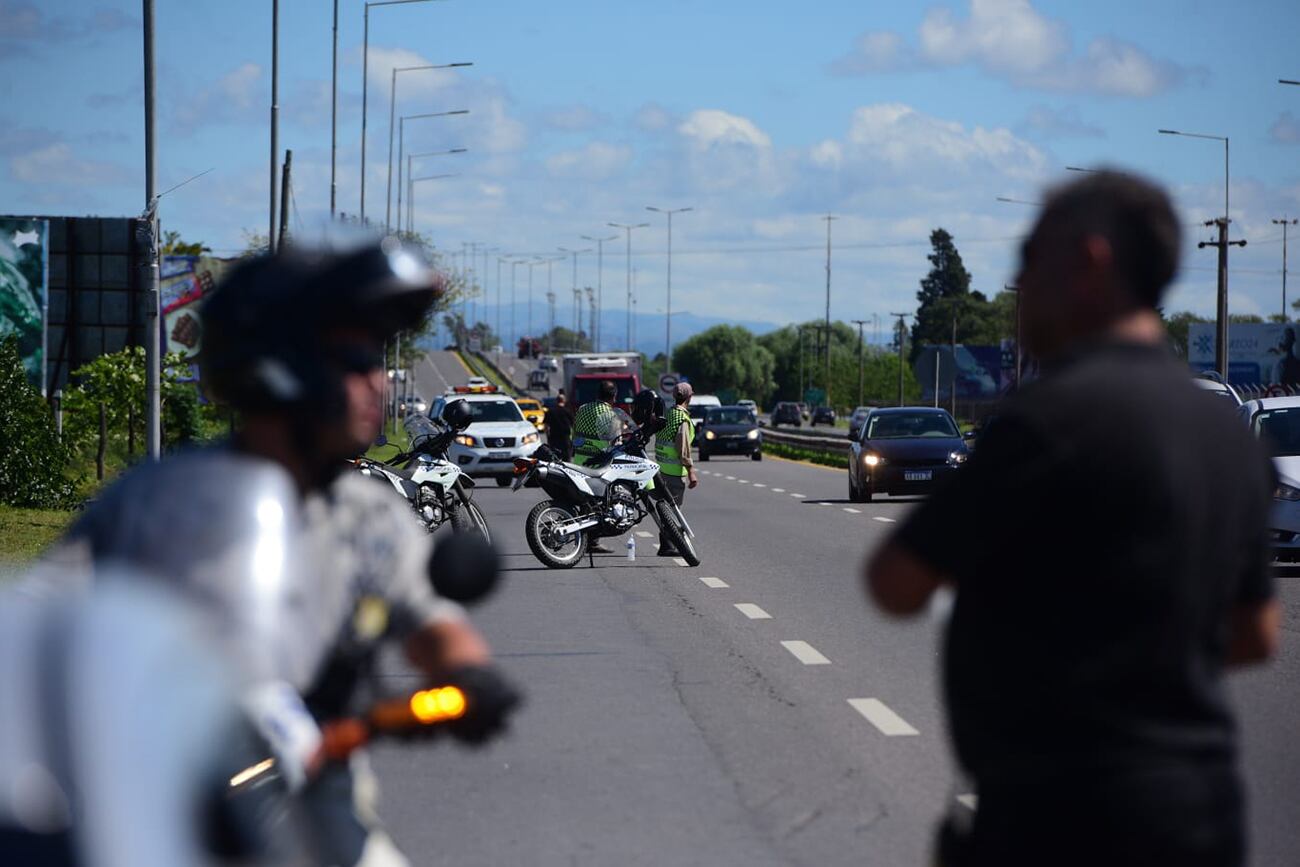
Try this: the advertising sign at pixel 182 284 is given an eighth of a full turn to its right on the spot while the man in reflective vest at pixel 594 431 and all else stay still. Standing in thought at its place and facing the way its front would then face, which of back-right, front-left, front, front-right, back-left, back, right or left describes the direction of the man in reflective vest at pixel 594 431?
front-left

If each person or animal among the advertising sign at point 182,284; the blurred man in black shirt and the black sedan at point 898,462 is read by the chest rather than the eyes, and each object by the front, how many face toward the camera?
2

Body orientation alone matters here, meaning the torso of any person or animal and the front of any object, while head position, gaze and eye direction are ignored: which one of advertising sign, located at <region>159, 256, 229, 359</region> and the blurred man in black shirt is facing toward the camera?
the advertising sign

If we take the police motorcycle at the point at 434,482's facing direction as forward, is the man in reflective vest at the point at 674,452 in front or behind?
in front

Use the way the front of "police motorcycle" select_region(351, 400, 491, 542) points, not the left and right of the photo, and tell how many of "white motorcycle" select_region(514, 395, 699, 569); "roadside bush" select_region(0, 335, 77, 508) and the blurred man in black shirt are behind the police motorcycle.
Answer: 1

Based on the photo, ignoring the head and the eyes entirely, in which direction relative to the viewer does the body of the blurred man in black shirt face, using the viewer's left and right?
facing away from the viewer and to the left of the viewer

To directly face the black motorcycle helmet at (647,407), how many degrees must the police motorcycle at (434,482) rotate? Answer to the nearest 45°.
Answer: approximately 45° to its left

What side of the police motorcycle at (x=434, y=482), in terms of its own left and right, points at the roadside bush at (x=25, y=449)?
back

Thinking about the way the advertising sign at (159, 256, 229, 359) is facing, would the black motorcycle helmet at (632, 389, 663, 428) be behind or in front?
in front

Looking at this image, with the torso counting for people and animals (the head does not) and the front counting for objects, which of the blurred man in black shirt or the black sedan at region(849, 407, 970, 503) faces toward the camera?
the black sedan

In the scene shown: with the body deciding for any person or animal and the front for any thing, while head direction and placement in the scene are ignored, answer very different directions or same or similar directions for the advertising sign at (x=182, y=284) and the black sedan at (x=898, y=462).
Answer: same or similar directions

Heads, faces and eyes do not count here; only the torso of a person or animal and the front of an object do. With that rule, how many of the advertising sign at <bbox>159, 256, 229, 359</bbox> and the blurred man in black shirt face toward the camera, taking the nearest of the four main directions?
1

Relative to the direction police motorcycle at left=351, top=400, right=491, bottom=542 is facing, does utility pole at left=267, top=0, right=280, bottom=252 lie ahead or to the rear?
to the rear

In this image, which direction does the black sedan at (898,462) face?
toward the camera

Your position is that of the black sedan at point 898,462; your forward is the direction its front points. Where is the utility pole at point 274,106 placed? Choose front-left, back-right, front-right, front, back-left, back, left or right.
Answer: right

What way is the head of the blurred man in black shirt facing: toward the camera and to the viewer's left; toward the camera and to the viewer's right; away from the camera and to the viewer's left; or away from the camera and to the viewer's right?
away from the camera and to the viewer's left

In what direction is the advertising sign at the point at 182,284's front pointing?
toward the camera

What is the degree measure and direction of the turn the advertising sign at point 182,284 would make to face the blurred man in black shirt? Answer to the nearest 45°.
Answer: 0° — it already faces them

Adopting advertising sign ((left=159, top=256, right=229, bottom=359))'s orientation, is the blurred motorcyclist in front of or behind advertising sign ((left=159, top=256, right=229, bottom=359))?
in front
